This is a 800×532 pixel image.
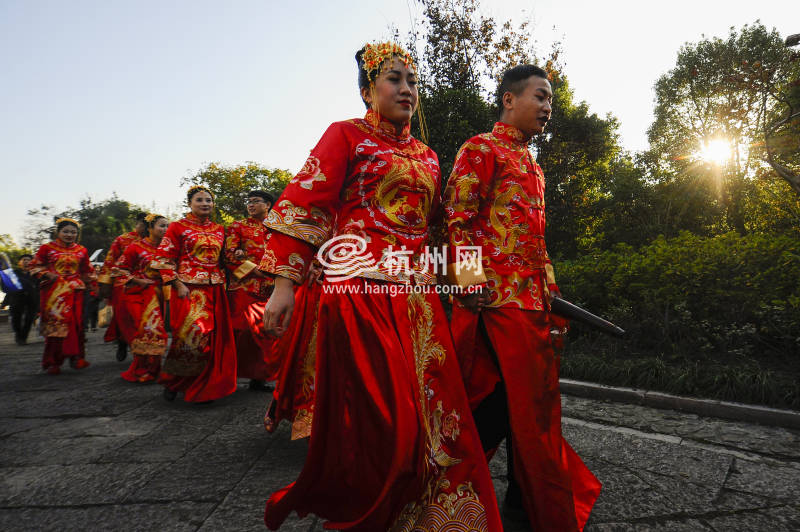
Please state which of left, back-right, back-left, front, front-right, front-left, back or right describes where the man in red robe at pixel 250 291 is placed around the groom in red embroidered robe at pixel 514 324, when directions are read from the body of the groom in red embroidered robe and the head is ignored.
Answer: back

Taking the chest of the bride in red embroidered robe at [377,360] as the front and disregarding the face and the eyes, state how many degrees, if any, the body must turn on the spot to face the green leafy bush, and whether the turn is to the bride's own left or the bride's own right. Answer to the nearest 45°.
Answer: approximately 90° to the bride's own left

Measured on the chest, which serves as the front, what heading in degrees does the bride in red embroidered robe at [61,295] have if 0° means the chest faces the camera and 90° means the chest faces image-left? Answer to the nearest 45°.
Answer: approximately 0°

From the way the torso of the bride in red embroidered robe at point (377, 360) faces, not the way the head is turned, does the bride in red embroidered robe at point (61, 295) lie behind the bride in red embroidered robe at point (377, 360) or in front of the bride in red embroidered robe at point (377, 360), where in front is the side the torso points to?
behind
